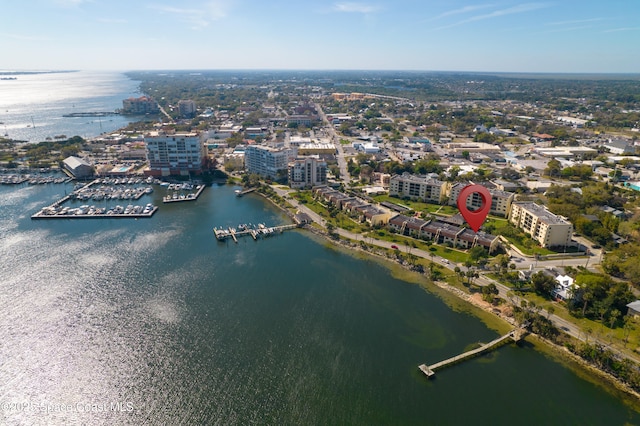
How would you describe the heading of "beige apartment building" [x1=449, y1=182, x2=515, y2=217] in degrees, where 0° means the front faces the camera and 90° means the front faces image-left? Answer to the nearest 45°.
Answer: approximately 45°

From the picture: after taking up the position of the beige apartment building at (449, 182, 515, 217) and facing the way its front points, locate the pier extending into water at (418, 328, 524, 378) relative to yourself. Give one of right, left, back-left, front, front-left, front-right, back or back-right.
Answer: front-left

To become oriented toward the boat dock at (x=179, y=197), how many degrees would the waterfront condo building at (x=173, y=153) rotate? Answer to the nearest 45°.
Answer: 0° — it already faces it

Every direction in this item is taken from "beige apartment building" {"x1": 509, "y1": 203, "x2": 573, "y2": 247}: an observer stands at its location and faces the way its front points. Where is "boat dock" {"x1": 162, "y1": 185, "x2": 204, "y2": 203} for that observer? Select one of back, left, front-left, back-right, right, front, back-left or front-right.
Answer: front-right

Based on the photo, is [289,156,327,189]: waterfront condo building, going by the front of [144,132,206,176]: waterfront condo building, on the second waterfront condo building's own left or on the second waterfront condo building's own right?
on the second waterfront condo building's own left

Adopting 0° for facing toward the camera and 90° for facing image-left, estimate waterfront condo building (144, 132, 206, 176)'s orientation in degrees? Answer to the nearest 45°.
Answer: approximately 0°

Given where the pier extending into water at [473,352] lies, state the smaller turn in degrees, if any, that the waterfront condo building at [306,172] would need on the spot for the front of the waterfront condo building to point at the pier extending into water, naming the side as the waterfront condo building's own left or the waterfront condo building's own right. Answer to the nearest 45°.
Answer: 0° — it already faces it

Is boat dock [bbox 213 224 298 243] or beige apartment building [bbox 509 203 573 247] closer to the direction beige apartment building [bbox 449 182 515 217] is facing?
the boat dock

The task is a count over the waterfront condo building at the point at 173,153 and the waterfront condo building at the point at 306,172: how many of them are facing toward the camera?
2

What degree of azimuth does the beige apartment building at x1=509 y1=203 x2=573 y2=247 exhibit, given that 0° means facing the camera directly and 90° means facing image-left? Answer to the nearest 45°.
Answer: approximately 45°

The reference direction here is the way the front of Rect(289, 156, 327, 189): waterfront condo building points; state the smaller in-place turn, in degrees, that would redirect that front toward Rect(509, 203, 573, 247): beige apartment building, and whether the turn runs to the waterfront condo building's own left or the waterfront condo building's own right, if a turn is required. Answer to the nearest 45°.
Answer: approximately 45° to the waterfront condo building's own left
